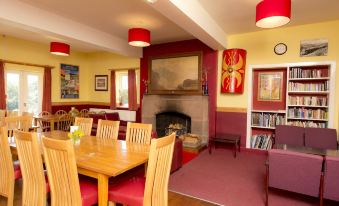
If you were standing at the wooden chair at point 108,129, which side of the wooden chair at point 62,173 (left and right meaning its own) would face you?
front

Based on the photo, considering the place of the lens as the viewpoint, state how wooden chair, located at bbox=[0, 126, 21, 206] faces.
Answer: facing away from the viewer and to the right of the viewer

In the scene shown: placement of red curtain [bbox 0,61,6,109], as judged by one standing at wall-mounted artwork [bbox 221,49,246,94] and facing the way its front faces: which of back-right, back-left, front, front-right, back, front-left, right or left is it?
right

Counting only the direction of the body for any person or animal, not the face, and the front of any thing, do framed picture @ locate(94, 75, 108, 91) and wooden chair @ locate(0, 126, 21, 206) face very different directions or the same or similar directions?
very different directions

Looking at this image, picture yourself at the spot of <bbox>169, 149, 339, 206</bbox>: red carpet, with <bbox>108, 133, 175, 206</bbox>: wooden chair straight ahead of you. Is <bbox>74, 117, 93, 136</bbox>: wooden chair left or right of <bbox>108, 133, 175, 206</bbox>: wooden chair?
right

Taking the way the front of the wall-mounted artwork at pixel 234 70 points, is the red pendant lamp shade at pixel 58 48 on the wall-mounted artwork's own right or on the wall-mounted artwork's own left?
on the wall-mounted artwork's own right

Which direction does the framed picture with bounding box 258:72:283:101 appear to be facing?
toward the camera

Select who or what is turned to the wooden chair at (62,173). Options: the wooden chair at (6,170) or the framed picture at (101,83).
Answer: the framed picture

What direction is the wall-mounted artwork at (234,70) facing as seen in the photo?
toward the camera

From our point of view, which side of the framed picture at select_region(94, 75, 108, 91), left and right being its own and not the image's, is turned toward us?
front

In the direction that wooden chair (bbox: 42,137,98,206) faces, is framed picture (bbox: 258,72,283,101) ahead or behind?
ahead

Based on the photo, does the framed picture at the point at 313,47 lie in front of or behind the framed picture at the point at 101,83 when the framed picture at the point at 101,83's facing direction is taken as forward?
in front

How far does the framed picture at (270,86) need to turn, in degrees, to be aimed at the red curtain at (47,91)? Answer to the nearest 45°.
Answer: approximately 90° to its right

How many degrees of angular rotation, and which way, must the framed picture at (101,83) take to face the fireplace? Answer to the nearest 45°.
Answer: approximately 45° to its left

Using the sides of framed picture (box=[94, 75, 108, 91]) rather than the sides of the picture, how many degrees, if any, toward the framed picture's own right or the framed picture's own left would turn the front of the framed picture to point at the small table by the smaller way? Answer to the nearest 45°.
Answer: approximately 45° to the framed picture's own left

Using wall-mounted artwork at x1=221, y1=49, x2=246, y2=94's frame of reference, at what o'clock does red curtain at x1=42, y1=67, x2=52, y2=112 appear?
The red curtain is roughly at 3 o'clock from the wall-mounted artwork.
